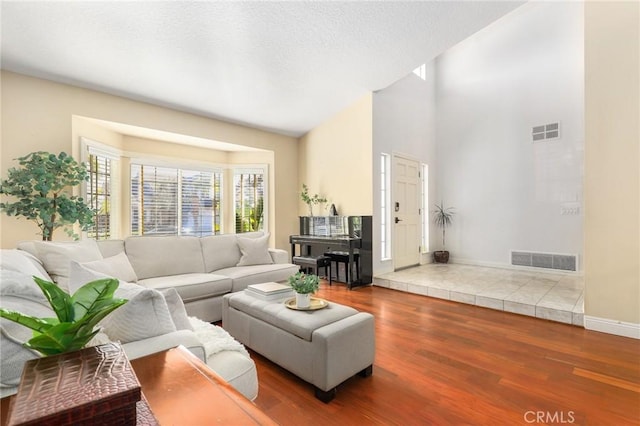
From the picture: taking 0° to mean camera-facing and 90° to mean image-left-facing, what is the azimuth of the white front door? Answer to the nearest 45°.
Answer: approximately 315°

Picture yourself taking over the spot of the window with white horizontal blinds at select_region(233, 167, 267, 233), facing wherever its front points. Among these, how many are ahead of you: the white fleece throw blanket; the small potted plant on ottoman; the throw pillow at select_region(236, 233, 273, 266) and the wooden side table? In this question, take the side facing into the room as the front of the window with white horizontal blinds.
4

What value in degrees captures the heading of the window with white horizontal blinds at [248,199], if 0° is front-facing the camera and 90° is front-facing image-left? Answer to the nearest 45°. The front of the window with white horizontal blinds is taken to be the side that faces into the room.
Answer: approximately 0°

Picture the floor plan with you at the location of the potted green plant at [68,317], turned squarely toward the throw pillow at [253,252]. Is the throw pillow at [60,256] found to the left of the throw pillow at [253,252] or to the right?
left

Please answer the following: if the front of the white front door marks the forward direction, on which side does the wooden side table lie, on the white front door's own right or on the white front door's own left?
on the white front door's own right

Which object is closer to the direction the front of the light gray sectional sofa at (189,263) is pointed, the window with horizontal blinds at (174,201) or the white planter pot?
the white planter pot

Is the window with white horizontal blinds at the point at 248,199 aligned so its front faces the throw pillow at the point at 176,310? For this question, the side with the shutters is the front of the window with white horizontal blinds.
yes

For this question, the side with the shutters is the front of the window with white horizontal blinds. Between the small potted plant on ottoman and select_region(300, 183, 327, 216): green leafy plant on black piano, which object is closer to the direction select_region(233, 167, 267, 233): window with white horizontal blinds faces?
the small potted plant on ottoman

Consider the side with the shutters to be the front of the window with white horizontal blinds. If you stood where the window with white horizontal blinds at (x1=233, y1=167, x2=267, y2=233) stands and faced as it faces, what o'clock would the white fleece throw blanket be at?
The white fleece throw blanket is roughly at 12 o'clock from the window with white horizontal blinds.
